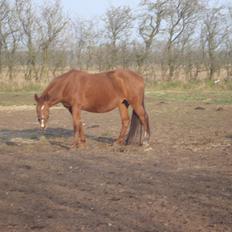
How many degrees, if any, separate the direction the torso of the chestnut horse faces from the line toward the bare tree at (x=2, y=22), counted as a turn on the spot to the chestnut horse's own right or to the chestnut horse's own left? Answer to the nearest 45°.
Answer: approximately 90° to the chestnut horse's own right

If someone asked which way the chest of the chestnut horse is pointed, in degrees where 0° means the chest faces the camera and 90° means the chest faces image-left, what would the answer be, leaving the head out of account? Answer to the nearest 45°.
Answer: approximately 90°
